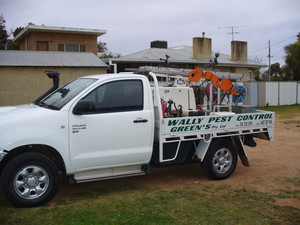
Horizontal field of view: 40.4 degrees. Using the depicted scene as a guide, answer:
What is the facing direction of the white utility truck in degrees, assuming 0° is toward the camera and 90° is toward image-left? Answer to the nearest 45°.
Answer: approximately 45°

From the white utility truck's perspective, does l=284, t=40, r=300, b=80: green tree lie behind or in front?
behind

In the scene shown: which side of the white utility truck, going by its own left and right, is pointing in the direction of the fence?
back

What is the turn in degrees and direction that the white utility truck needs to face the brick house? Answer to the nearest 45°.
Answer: approximately 135° to its right

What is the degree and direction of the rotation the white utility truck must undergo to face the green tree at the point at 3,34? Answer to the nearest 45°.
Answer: approximately 135° to its right
